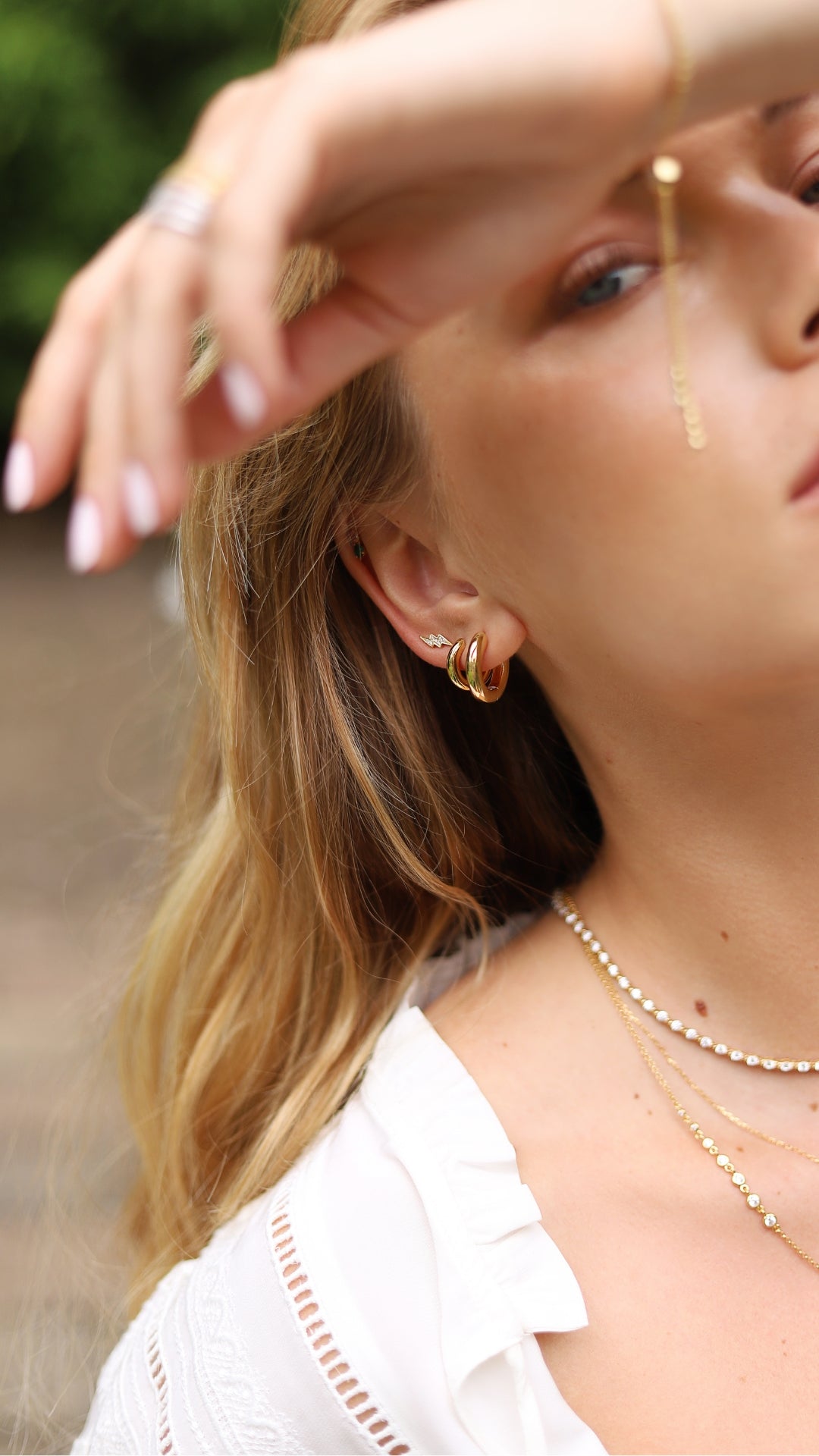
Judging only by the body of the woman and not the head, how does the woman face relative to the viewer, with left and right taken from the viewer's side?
facing the viewer and to the right of the viewer

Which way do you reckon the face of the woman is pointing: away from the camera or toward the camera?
toward the camera
